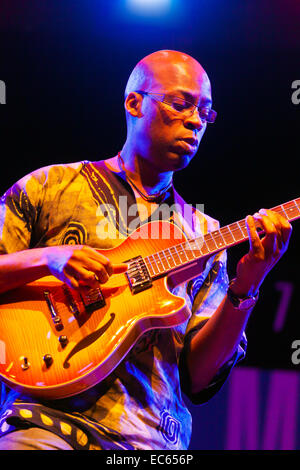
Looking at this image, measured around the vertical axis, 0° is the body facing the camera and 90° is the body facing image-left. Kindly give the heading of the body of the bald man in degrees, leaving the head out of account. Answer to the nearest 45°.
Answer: approximately 315°

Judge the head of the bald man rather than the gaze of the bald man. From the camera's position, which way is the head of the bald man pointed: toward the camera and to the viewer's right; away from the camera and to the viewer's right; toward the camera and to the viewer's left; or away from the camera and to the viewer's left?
toward the camera and to the viewer's right
